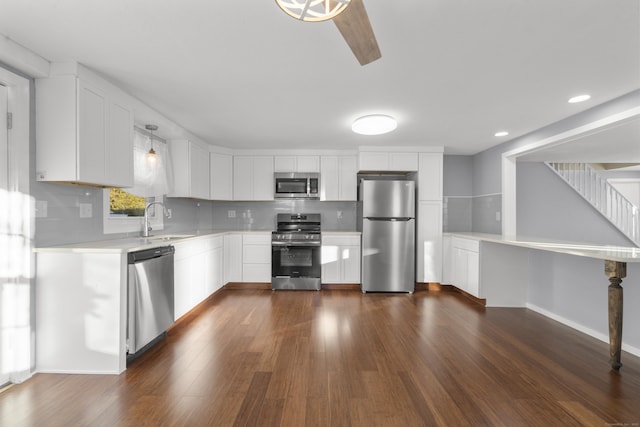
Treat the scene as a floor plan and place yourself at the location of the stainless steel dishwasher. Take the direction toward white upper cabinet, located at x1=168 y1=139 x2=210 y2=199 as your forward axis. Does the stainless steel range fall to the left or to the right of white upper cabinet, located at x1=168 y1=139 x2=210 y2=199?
right

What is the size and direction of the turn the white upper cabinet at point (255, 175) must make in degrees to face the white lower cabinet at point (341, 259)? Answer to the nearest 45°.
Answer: approximately 45° to its left

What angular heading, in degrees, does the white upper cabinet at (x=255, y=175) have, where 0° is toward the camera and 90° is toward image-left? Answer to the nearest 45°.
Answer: approximately 0°

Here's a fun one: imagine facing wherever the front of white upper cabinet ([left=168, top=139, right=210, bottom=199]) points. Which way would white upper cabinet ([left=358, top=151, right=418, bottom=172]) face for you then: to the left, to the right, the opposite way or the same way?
to the right

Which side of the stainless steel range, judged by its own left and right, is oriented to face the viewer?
front

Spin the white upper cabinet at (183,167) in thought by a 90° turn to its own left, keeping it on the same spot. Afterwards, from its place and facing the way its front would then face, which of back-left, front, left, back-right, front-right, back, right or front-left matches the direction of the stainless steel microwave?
front-right

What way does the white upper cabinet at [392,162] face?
toward the camera

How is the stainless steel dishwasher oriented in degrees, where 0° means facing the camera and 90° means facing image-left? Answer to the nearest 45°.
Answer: approximately 315°

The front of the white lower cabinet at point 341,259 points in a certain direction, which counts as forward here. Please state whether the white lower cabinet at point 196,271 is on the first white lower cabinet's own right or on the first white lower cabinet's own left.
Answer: on the first white lower cabinet's own right

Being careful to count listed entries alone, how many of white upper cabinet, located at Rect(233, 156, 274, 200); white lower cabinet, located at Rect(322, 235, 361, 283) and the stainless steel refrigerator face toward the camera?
3

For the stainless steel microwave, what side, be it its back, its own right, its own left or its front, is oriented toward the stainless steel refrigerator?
left

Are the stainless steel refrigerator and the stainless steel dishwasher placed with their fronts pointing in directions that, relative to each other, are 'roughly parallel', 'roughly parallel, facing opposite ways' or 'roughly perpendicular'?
roughly perpendicular

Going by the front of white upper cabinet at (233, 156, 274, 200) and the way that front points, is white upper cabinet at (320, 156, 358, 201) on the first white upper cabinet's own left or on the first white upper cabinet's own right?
on the first white upper cabinet's own left

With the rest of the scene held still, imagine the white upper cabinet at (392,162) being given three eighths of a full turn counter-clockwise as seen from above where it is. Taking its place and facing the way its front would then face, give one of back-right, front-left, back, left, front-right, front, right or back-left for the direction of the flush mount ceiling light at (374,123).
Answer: back-right

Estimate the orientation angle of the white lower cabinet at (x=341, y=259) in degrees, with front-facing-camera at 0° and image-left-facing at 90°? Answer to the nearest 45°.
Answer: approximately 0°

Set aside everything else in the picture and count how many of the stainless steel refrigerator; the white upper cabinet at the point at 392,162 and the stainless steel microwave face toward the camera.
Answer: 3
